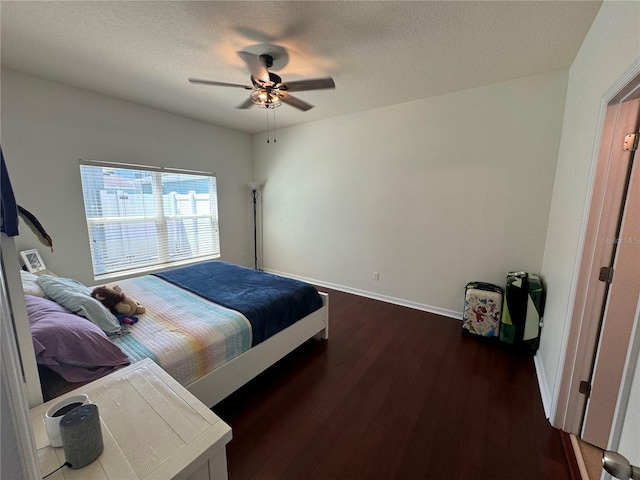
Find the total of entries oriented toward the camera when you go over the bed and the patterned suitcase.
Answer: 1

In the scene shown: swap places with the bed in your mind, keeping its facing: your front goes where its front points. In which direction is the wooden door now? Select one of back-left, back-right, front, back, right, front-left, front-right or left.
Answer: right

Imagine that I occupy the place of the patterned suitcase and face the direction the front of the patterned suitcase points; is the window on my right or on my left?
on my right

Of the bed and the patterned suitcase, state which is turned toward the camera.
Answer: the patterned suitcase

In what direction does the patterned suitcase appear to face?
toward the camera

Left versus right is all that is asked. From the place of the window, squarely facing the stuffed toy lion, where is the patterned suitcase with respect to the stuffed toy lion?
left

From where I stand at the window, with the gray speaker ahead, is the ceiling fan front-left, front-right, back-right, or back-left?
front-left

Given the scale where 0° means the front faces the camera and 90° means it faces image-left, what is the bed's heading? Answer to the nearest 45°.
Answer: approximately 225°

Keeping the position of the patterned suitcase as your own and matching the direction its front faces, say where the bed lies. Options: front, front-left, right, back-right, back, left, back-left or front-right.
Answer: front-right
